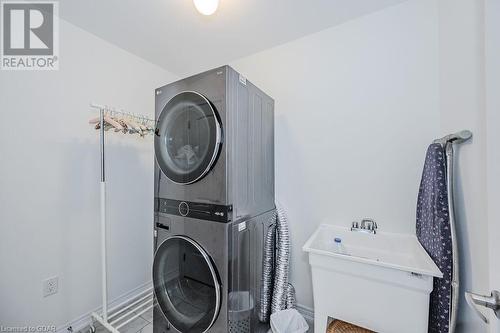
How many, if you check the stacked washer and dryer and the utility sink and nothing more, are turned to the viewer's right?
0

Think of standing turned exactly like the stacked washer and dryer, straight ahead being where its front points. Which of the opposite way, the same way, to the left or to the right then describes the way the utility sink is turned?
the same way

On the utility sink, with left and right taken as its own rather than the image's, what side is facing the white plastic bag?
right

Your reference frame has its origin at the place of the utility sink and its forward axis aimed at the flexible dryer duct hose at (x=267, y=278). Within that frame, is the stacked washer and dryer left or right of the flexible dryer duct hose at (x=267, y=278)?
left

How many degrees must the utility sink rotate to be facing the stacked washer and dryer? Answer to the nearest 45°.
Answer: approximately 90° to its right

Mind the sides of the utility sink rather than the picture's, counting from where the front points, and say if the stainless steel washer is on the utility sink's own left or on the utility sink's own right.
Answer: on the utility sink's own right

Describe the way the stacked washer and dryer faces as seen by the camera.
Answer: facing the viewer and to the left of the viewer

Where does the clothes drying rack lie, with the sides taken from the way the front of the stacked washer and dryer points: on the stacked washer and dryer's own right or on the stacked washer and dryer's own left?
on the stacked washer and dryer's own right

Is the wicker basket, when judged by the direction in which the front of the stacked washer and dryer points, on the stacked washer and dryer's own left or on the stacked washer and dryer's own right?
on the stacked washer and dryer's own left

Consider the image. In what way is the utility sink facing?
toward the camera
